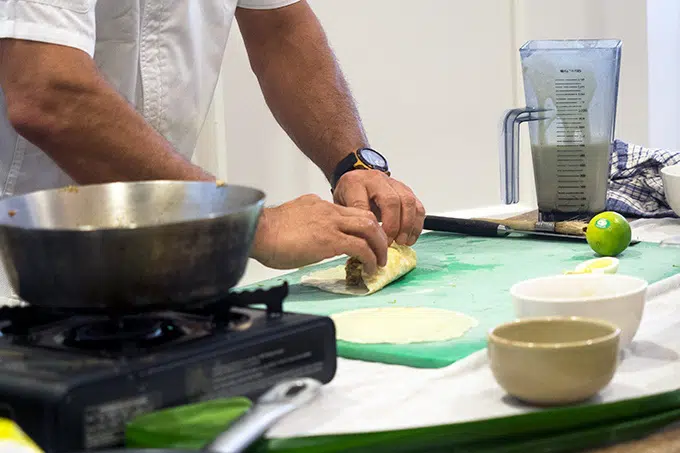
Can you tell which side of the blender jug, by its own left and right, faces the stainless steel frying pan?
right

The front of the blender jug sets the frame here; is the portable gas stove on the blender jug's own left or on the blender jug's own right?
on the blender jug's own right

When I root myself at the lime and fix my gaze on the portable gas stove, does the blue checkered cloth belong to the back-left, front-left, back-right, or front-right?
back-right

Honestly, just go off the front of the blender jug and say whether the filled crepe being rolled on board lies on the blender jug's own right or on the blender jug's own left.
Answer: on the blender jug's own right
